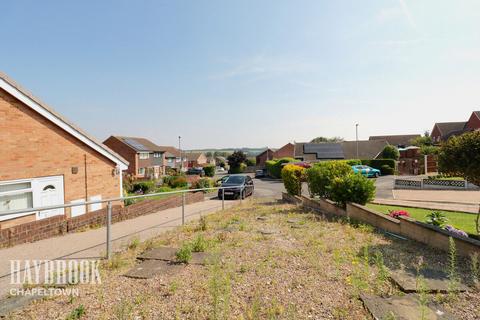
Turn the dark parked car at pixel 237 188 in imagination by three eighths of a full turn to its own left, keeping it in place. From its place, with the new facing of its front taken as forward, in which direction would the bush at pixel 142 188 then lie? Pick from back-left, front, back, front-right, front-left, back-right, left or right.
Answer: back-left

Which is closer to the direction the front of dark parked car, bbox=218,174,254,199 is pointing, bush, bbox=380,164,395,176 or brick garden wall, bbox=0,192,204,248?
the brick garden wall

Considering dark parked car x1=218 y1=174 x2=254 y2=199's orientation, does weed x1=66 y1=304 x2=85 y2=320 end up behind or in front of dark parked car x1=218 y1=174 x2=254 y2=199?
in front

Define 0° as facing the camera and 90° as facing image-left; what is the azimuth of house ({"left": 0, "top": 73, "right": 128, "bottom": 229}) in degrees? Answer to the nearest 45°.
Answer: approximately 315°

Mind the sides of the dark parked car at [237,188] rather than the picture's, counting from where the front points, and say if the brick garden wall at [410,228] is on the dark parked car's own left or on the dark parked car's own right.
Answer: on the dark parked car's own left

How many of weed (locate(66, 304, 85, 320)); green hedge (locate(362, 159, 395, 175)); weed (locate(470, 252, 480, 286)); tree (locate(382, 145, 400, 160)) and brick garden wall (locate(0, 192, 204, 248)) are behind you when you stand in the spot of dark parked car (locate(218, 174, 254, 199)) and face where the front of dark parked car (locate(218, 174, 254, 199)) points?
2

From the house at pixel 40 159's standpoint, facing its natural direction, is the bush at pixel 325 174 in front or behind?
in front

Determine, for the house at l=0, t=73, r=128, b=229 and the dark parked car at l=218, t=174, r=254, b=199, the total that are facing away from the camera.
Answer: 0

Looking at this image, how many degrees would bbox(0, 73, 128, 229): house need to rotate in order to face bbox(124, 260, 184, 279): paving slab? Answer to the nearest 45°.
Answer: approximately 45° to its right

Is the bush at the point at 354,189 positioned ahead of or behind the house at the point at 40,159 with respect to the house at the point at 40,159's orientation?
ahead

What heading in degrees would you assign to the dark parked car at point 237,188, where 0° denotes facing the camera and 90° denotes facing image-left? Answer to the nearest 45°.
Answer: approximately 45°

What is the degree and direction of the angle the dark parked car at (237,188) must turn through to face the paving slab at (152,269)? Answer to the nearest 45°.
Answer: approximately 45° to its left

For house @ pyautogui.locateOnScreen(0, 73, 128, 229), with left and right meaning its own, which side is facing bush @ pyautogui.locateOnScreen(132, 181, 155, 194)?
left
